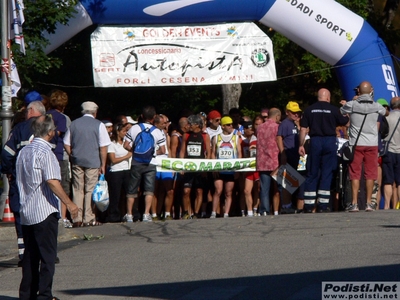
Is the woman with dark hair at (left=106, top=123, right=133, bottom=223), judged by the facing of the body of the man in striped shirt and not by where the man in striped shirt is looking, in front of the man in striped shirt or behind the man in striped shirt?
in front

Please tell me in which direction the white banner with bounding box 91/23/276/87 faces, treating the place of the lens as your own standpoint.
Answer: facing the viewer

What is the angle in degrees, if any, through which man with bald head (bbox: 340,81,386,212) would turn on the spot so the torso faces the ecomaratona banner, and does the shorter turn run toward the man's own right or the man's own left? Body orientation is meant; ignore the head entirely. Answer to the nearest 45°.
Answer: approximately 90° to the man's own left

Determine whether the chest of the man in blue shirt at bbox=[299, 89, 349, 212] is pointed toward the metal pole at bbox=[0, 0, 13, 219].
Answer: no

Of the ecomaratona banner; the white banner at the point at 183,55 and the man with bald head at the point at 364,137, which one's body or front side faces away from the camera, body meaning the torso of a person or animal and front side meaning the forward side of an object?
the man with bald head

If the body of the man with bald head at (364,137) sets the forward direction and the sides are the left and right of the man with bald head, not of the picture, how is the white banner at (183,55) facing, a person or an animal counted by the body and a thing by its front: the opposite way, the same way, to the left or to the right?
the opposite way

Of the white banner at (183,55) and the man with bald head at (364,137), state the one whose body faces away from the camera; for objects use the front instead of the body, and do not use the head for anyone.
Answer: the man with bald head

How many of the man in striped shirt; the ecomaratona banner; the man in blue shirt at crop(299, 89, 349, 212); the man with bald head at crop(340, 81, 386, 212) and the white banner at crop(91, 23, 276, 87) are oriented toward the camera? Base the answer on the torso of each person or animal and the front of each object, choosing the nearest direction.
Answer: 2

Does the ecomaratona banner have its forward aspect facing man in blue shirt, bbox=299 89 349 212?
no

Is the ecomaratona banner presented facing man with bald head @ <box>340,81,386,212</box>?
no

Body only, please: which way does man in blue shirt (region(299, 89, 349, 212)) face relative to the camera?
away from the camera

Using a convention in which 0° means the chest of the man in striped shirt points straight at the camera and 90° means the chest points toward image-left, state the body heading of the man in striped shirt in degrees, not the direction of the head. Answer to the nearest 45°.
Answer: approximately 225°

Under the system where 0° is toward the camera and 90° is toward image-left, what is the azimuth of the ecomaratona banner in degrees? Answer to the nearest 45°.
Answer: approximately 0°

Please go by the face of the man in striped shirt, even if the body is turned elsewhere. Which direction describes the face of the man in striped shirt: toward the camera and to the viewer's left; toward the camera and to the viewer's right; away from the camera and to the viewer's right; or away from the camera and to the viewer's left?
away from the camera and to the viewer's right

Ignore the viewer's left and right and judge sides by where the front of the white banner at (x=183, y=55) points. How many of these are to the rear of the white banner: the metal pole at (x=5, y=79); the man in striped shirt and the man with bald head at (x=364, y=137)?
0

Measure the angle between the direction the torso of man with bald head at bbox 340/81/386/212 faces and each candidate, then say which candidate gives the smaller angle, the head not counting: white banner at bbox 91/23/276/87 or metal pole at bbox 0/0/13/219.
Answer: the white banner

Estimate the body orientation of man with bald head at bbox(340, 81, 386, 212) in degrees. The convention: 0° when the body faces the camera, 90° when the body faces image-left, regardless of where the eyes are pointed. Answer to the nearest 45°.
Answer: approximately 180°

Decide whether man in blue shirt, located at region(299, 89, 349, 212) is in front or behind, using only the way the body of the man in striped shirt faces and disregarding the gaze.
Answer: in front

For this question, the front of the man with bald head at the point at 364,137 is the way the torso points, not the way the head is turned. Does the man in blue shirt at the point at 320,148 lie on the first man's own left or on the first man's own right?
on the first man's own left

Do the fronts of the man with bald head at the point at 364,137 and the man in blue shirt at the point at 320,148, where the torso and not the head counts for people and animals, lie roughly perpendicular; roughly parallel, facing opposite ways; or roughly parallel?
roughly parallel
